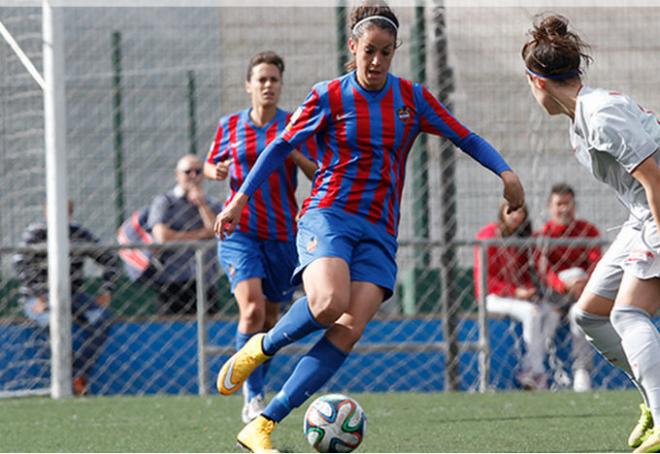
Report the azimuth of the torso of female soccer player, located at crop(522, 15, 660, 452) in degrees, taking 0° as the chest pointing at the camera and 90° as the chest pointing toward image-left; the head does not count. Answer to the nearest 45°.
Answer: approximately 90°

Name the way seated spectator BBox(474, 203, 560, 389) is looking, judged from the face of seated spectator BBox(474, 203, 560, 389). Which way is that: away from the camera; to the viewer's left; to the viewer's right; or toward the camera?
toward the camera

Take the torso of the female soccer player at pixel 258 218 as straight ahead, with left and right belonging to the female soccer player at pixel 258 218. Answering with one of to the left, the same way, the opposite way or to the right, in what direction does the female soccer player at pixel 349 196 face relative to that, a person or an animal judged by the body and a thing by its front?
the same way

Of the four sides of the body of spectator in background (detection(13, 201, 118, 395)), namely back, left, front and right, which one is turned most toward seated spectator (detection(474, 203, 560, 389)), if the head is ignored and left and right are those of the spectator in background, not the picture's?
left

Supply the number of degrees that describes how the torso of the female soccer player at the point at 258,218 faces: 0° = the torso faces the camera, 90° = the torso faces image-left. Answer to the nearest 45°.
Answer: approximately 0°

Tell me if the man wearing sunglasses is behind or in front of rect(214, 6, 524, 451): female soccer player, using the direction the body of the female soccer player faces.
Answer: behind

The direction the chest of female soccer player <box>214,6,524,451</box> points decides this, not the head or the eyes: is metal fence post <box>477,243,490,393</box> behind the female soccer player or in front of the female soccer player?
behind

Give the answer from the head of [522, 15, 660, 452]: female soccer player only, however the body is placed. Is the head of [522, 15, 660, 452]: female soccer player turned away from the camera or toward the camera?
away from the camera

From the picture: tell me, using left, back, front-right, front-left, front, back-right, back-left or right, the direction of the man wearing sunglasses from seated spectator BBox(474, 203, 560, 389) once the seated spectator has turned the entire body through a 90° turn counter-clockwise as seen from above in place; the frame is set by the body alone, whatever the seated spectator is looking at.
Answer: back-left

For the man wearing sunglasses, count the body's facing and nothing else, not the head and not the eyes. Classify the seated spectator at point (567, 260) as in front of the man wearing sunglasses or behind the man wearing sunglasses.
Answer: in front

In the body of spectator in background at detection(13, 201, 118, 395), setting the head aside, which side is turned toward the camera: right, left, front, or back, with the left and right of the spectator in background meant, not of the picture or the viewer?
front

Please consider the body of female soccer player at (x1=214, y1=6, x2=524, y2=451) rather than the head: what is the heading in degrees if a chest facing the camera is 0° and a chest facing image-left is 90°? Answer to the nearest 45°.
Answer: approximately 0°
